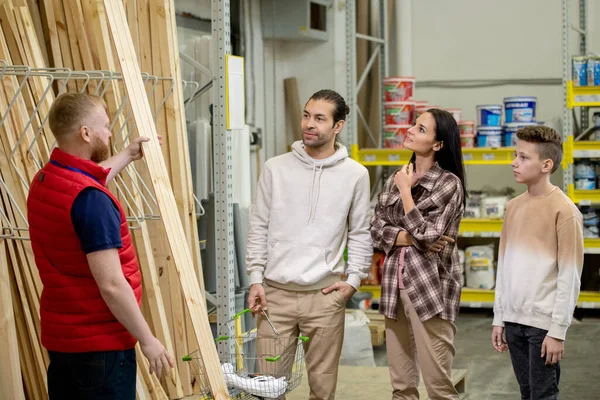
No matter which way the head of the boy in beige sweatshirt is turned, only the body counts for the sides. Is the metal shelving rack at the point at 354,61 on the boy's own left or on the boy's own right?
on the boy's own right

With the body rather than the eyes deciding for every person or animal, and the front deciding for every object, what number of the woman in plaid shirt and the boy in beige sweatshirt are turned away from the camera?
0

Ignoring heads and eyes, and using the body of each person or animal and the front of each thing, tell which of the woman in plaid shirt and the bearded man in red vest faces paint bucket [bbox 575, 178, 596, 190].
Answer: the bearded man in red vest

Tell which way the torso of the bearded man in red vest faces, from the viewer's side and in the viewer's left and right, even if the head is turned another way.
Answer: facing away from the viewer and to the right of the viewer

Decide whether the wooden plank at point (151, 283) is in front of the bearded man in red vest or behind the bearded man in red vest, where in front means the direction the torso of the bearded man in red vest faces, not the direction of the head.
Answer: in front

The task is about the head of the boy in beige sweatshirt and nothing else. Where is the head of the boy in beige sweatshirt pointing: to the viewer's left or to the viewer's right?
to the viewer's left

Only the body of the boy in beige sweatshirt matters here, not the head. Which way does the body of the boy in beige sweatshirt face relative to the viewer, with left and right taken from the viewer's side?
facing the viewer and to the left of the viewer

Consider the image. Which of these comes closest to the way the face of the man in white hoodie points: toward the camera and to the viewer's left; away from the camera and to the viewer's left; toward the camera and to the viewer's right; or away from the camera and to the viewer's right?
toward the camera and to the viewer's left

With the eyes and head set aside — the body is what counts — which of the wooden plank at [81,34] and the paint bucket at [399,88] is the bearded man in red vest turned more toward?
the paint bucket

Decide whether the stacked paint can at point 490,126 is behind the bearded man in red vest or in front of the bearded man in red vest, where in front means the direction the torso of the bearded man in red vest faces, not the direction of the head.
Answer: in front

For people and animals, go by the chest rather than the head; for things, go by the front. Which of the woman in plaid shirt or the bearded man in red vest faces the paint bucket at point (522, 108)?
the bearded man in red vest

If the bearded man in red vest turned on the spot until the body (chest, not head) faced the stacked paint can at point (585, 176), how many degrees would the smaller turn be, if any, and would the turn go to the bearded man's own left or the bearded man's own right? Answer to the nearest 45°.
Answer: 0° — they already face it

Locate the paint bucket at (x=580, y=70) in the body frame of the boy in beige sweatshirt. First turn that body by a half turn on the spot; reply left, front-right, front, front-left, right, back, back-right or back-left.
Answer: front-left
